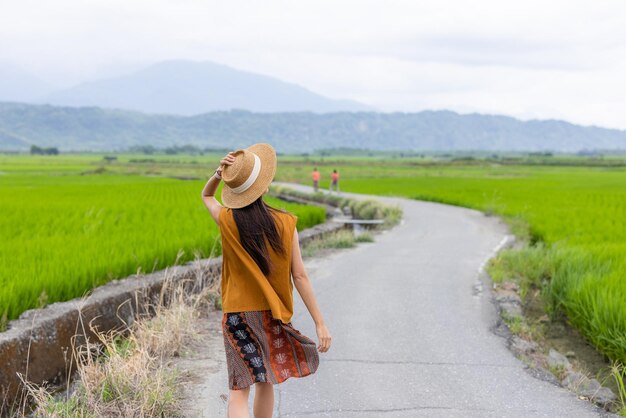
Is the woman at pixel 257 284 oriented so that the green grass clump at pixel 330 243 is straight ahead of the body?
yes

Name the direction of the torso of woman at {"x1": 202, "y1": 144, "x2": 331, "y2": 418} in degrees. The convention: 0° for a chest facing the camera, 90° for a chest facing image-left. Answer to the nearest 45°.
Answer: approximately 180°

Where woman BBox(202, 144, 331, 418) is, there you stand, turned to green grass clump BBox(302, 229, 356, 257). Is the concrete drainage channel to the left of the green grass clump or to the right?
left
